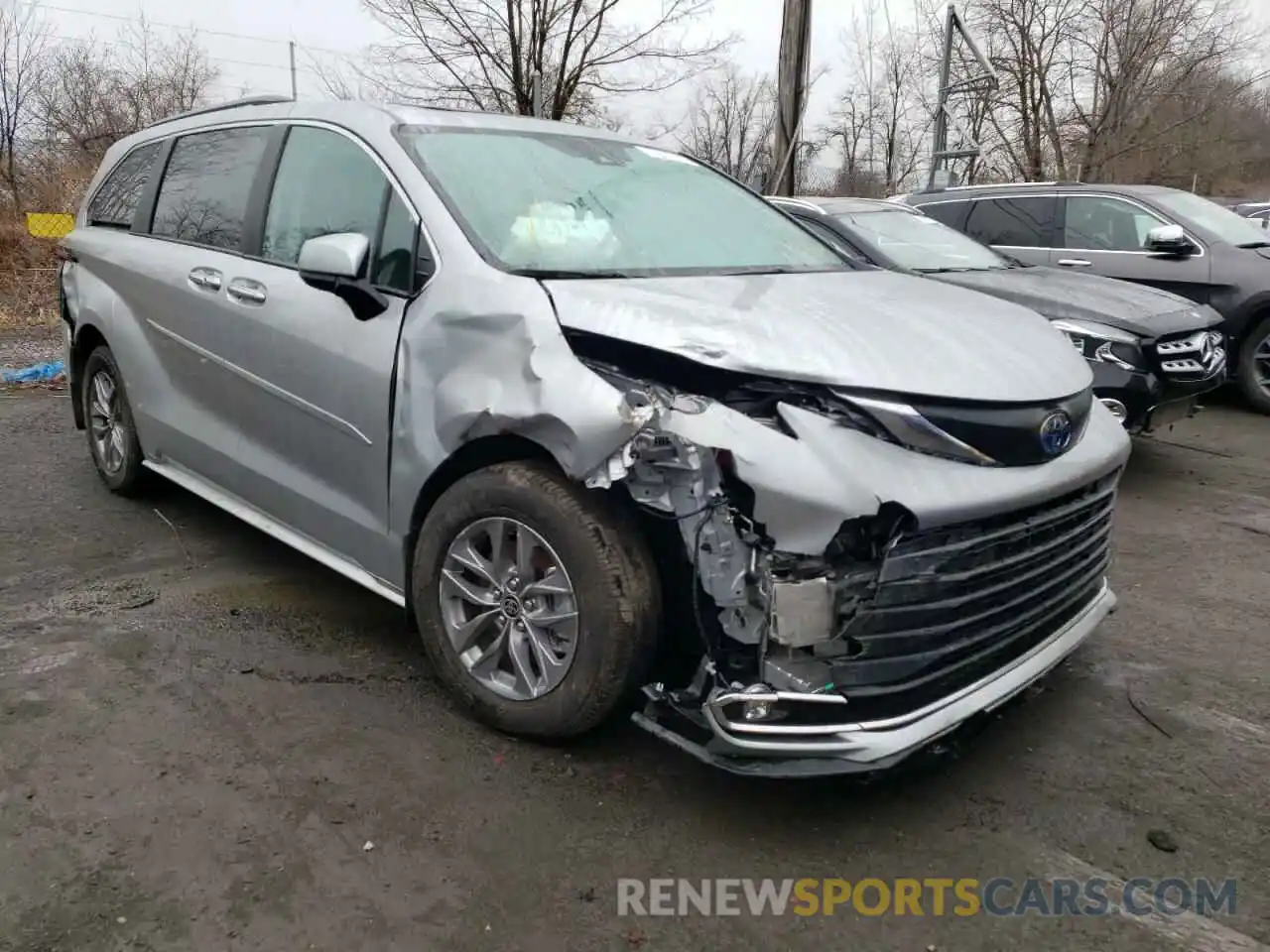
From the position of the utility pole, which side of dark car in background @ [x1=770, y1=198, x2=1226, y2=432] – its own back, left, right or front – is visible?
back

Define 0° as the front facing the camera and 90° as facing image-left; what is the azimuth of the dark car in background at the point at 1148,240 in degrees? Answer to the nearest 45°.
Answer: approximately 315°

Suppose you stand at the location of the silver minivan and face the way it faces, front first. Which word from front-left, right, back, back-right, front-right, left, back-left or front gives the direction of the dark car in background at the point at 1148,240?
left

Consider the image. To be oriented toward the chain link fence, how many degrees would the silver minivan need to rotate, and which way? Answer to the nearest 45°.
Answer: approximately 180°

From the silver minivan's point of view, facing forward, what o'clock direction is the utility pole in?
The utility pole is roughly at 8 o'clock from the silver minivan.

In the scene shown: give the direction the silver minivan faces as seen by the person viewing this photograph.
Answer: facing the viewer and to the right of the viewer

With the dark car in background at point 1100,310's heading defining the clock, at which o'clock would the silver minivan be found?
The silver minivan is roughly at 2 o'clock from the dark car in background.

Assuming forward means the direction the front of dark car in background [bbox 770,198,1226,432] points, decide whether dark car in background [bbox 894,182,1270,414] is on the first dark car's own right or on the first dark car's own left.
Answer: on the first dark car's own left

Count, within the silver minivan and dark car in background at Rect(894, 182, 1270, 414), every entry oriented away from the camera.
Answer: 0
